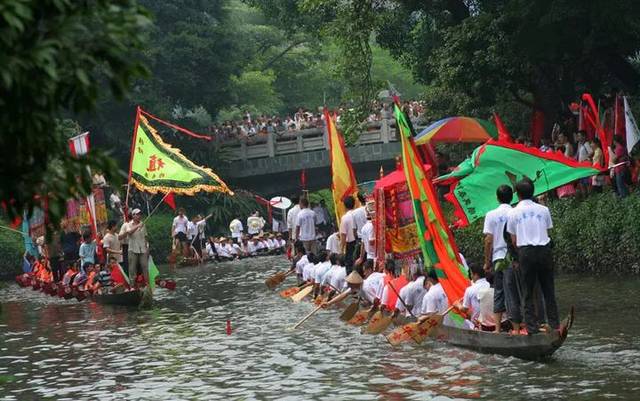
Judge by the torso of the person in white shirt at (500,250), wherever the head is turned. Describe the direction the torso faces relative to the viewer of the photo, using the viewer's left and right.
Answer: facing away from the viewer and to the left of the viewer

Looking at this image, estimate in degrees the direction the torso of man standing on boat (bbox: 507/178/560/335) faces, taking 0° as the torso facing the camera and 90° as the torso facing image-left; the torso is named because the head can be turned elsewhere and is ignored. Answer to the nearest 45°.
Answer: approximately 180°

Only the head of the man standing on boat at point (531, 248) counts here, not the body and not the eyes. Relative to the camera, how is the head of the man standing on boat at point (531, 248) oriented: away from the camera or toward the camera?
away from the camera
